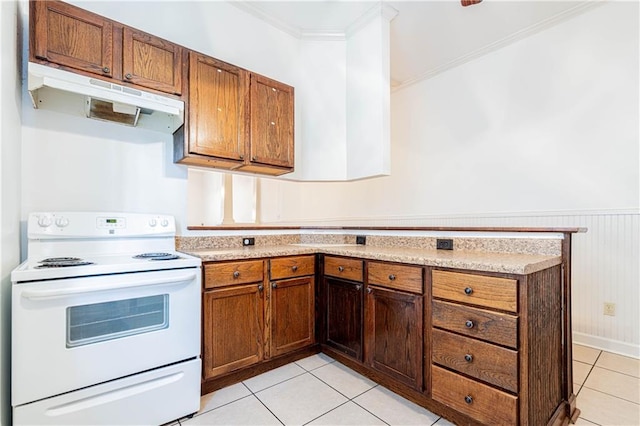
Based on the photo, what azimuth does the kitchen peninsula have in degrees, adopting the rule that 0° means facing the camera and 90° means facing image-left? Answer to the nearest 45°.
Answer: approximately 45°

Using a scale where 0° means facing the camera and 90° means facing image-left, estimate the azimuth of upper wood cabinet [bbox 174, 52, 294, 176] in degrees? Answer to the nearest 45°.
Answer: approximately 315°

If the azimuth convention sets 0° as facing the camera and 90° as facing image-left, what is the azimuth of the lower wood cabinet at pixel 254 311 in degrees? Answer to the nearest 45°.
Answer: approximately 315°

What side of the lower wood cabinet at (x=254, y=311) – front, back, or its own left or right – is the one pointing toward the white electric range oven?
right
